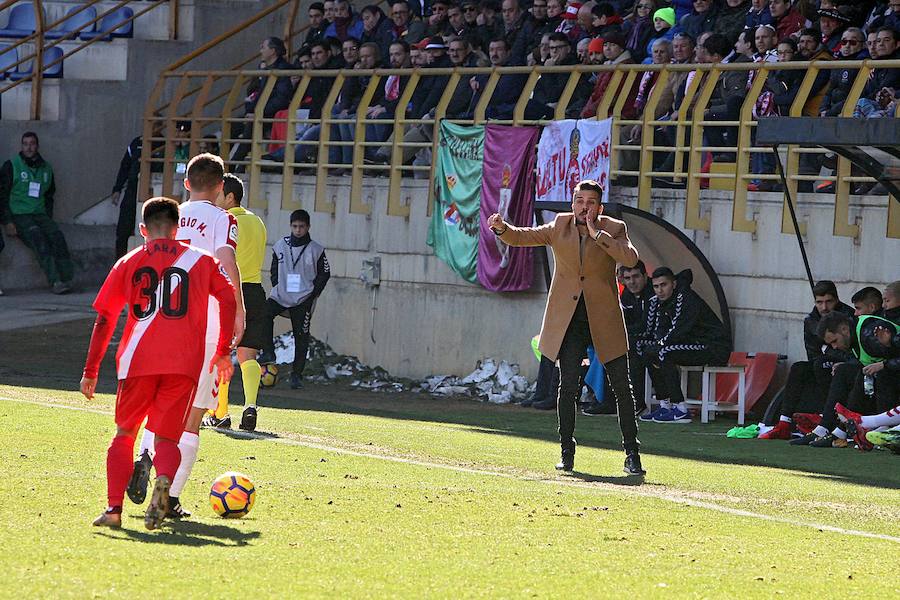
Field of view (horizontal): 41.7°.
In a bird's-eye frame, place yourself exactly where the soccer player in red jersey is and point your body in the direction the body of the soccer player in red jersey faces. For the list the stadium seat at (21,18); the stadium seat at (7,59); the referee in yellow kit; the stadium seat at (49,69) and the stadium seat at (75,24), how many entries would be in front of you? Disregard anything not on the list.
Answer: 5

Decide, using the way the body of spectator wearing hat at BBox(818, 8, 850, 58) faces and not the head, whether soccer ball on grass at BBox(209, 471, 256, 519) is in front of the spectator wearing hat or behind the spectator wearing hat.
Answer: in front

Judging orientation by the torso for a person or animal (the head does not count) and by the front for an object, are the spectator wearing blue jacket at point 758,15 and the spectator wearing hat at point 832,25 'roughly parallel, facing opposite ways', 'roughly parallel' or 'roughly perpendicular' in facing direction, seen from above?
roughly parallel

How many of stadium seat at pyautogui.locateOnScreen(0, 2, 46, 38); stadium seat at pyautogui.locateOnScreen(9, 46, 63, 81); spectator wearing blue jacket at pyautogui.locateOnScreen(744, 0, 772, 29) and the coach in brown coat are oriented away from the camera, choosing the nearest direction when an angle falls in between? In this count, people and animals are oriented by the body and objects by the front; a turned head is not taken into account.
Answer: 0

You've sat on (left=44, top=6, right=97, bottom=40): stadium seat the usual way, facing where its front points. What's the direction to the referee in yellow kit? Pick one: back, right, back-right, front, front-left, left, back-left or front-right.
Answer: front-left

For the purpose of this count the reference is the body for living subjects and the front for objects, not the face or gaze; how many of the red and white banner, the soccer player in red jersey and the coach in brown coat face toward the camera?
2

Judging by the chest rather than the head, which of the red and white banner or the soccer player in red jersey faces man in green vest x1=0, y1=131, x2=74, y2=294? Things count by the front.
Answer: the soccer player in red jersey

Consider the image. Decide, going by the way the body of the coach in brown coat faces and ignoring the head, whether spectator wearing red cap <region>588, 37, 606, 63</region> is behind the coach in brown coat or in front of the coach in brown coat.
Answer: behind

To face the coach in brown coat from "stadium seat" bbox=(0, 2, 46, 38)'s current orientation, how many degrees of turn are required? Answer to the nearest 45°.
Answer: approximately 45° to its left

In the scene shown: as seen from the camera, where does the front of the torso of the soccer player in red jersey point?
away from the camera

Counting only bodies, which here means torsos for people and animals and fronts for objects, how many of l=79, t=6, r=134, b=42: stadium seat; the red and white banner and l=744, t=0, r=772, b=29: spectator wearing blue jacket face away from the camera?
0

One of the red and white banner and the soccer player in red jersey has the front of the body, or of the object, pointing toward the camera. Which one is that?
the red and white banner

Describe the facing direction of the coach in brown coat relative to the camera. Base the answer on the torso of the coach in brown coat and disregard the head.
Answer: toward the camera

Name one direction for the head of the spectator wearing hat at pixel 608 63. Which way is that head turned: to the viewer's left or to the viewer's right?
to the viewer's left

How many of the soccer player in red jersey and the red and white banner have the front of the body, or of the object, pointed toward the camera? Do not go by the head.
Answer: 1

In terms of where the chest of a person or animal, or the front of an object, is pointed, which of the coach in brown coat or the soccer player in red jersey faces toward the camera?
the coach in brown coat

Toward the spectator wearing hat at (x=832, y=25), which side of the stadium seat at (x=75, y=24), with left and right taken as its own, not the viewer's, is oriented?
left

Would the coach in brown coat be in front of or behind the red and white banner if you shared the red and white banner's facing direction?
in front

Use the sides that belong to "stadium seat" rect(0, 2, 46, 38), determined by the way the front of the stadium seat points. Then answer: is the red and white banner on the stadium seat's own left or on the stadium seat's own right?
on the stadium seat's own left
